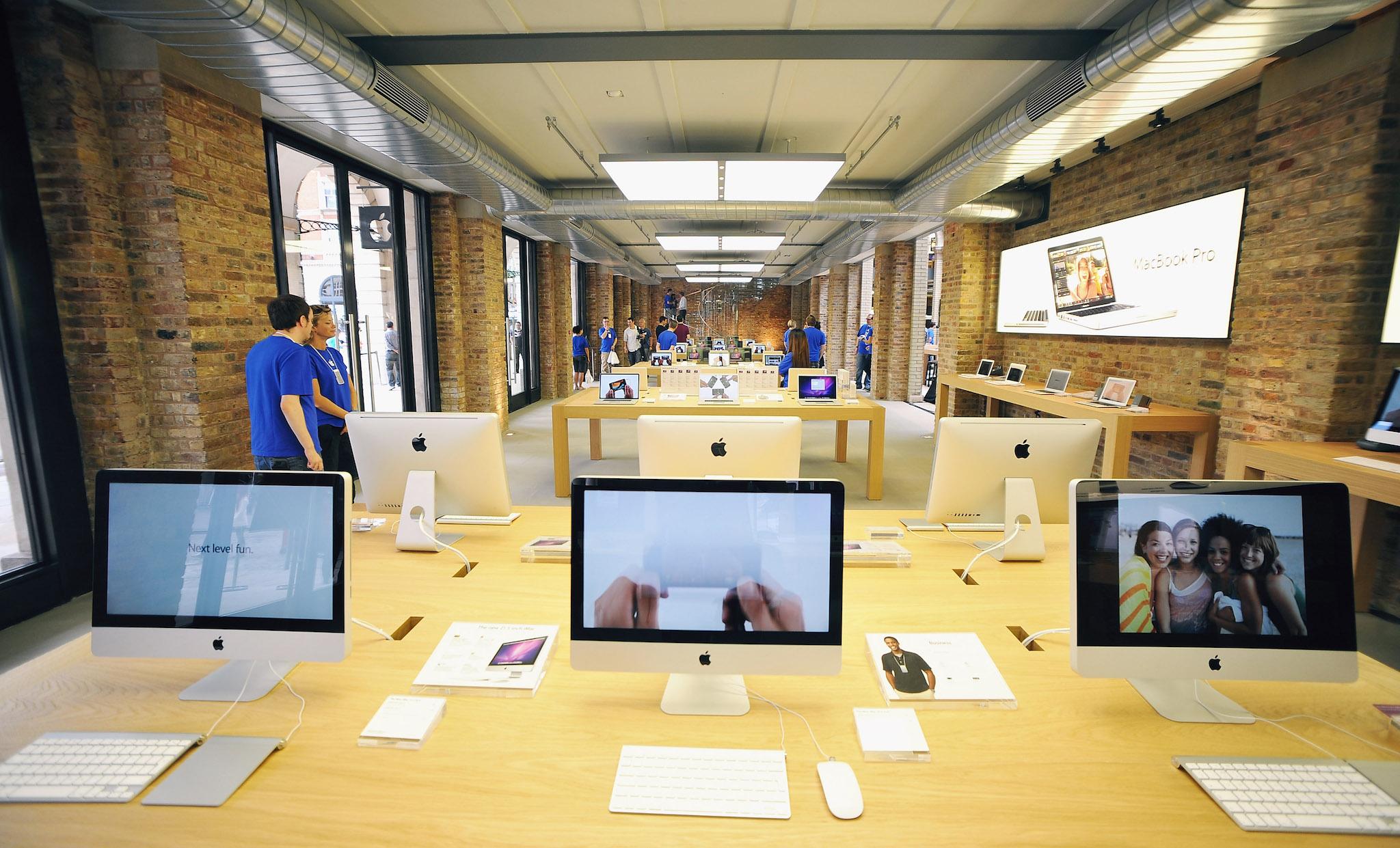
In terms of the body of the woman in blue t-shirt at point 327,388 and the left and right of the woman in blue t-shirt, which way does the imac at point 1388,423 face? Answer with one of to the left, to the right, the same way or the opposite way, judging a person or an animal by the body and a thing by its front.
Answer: the opposite way

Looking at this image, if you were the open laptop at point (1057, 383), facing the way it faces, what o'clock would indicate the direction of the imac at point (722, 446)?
The imac is roughly at 11 o'clock from the open laptop.

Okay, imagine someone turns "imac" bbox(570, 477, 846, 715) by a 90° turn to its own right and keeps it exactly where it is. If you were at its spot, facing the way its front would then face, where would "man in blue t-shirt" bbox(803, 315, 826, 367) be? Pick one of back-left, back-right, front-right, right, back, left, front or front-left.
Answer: right

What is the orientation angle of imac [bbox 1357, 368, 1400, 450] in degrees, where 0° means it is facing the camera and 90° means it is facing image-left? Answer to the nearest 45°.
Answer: approximately 45°

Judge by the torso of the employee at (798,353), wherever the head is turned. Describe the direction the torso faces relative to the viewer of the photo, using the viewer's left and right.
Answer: facing away from the viewer and to the left of the viewer

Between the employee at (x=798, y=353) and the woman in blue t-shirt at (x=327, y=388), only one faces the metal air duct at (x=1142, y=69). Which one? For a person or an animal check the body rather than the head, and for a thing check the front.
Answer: the woman in blue t-shirt

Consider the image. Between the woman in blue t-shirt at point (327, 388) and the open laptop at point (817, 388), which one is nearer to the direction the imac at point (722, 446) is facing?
the open laptop

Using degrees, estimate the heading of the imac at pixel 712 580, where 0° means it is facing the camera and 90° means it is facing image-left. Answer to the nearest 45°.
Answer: approximately 0°

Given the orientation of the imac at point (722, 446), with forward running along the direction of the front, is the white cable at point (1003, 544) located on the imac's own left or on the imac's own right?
on the imac's own right

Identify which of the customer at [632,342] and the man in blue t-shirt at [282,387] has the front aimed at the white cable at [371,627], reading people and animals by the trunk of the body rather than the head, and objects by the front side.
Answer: the customer

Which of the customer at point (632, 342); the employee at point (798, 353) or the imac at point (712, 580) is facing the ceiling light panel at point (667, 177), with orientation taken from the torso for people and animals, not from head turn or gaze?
the customer at point (632, 342)
